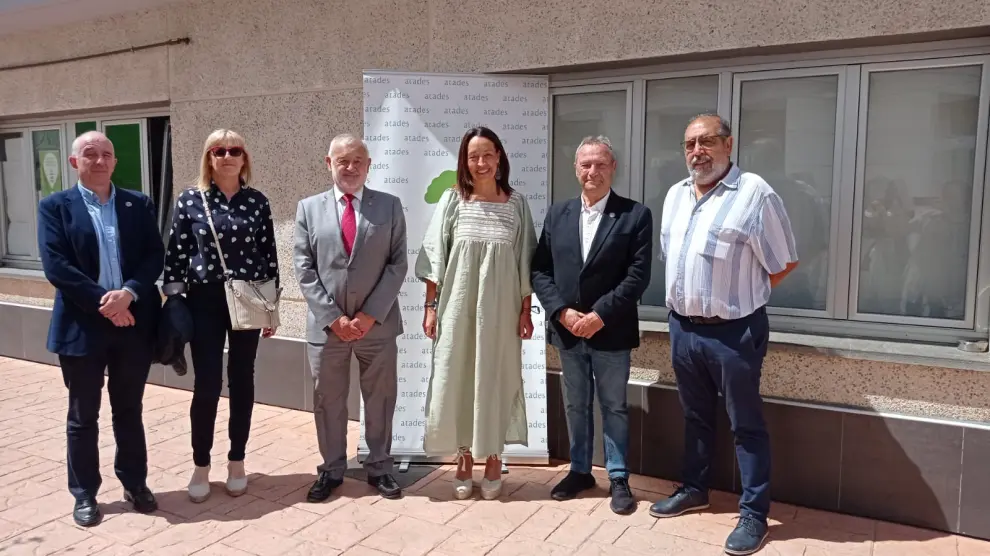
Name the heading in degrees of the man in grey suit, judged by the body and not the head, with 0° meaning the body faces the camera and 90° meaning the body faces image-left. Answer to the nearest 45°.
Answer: approximately 0°

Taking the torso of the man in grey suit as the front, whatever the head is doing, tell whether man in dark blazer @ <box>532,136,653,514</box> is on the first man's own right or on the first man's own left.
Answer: on the first man's own left

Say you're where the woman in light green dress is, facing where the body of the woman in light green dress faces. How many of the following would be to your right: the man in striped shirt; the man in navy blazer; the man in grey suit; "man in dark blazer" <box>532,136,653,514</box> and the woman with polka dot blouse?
3

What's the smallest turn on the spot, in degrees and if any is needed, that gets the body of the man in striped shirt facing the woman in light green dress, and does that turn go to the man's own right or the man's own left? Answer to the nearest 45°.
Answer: approximately 45° to the man's own right

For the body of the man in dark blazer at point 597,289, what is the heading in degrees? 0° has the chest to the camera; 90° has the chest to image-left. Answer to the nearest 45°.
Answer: approximately 0°

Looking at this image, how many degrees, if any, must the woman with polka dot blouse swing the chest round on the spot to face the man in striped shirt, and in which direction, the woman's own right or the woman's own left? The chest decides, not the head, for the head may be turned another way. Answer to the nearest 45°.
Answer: approximately 45° to the woman's own left

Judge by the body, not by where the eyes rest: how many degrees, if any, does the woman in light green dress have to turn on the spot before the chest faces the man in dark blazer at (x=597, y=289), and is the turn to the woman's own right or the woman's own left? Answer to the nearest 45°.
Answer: approximately 90° to the woman's own left
